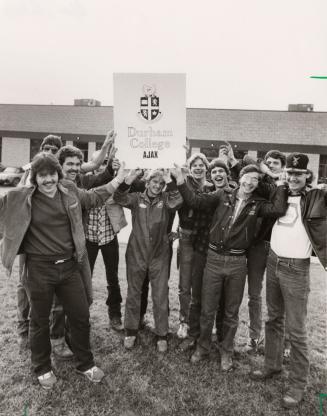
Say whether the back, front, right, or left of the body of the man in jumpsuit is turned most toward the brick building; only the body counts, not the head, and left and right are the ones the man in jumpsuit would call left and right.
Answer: back

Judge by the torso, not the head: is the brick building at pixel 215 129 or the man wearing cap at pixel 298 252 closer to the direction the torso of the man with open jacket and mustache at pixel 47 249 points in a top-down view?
the man wearing cap

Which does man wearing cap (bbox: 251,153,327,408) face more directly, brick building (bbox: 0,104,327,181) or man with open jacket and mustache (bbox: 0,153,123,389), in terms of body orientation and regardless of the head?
the man with open jacket and mustache

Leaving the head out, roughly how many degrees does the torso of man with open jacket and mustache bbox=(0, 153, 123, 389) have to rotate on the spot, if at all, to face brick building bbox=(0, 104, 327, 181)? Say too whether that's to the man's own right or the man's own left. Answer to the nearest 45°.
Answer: approximately 135° to the man's own left

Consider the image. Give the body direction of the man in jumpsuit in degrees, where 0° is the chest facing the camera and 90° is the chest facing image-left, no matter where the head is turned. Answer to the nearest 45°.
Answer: approximately 0°

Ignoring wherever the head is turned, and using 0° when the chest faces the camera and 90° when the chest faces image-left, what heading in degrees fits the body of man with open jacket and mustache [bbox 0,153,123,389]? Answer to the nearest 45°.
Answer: approximately 0°

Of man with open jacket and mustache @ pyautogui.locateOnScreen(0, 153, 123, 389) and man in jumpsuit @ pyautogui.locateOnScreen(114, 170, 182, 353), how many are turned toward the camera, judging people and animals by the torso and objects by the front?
2
